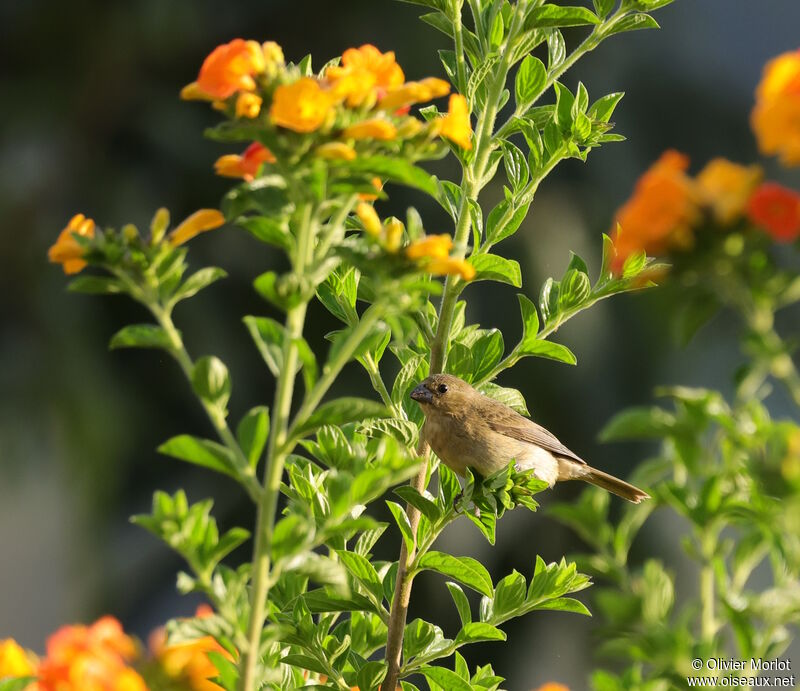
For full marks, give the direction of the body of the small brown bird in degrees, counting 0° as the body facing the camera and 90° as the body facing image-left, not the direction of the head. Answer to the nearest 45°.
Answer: approximately 90°

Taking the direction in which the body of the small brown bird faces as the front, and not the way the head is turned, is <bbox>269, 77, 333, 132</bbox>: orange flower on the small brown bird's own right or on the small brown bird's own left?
on the small brown bird's own left

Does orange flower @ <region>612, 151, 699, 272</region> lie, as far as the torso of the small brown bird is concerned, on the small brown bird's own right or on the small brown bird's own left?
on the small brown bird's own right
